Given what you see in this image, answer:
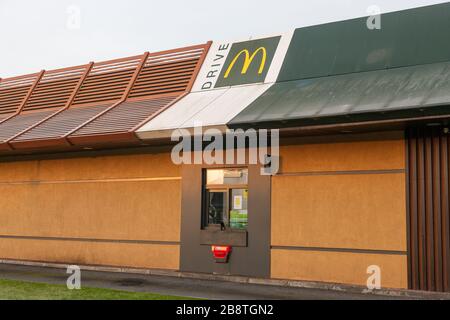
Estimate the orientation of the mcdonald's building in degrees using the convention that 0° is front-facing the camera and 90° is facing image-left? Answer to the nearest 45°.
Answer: approximately 45°
